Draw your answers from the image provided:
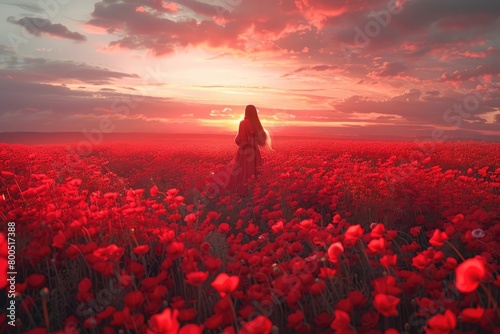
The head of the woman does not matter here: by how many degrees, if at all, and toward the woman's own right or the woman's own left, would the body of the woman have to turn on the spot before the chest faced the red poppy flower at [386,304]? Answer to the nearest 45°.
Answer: approximately 180°

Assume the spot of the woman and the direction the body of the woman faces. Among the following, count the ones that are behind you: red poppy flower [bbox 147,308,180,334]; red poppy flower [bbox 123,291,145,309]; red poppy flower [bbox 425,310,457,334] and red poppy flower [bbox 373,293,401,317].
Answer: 4

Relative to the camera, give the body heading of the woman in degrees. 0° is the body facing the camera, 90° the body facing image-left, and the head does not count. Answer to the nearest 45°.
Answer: approximately 180°

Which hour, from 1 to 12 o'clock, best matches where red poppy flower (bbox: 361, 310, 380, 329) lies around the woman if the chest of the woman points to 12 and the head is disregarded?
The red poppy flower is roughly at 6 o'clock from the woman.

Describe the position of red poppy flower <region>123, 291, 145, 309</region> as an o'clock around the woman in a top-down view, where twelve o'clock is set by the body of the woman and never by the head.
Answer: The red poppy flower is roughly at 6 o'clock from the woman.

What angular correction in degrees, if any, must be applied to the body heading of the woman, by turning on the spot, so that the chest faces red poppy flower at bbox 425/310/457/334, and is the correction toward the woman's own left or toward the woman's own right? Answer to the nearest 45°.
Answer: approximately 180°

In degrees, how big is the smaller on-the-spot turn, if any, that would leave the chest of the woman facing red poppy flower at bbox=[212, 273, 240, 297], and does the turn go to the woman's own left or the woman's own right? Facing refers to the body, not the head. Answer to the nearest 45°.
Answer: approximately 180°

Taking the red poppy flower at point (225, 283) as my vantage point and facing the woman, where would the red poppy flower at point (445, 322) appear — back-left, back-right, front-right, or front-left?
back-right

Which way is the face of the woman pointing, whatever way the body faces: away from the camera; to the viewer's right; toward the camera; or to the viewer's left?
away from the camera

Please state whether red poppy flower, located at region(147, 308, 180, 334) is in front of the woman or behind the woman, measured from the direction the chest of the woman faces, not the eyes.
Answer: behind

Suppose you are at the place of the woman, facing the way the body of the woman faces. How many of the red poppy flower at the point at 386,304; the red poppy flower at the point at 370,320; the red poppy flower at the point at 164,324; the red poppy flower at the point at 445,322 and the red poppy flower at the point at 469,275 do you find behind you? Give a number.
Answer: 5

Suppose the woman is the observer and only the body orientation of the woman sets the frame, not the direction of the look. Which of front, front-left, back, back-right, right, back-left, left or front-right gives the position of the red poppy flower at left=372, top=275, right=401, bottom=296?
back
